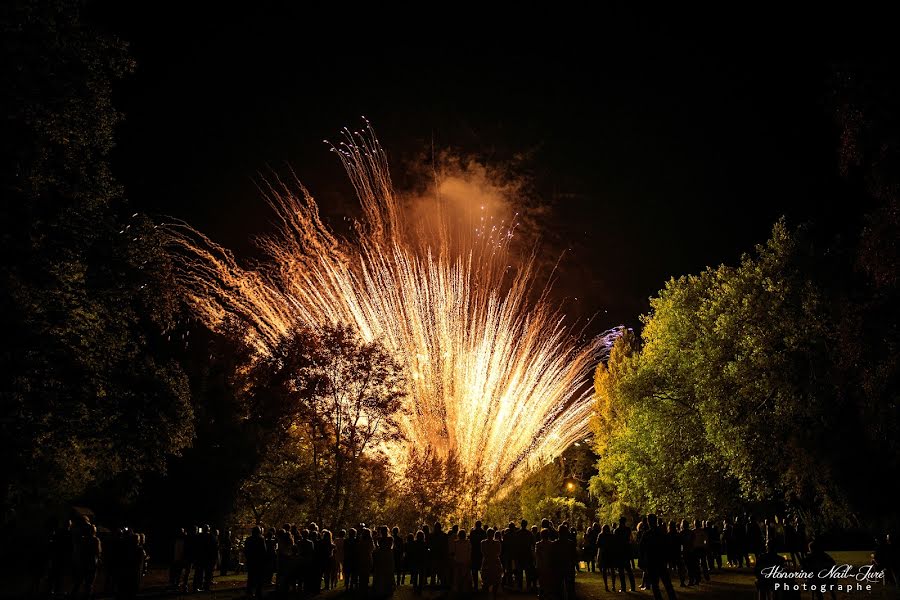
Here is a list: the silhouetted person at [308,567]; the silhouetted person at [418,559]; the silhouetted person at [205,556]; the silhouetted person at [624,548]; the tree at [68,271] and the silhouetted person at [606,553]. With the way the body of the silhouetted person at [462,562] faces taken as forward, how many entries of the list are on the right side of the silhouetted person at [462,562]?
2

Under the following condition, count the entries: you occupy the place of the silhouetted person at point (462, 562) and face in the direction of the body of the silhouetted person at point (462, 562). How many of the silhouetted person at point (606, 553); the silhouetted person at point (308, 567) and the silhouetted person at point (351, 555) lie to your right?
1

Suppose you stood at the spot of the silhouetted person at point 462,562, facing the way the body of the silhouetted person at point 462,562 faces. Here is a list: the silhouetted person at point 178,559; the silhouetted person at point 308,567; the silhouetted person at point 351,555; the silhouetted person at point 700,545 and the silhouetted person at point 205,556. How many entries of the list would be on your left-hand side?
4

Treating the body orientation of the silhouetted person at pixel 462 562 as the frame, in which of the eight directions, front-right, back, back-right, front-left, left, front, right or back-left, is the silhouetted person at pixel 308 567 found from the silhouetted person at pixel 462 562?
left

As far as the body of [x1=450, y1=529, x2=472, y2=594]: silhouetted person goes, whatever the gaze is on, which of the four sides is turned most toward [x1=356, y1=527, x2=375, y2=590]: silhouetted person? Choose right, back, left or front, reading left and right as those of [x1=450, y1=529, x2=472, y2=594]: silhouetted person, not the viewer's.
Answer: left

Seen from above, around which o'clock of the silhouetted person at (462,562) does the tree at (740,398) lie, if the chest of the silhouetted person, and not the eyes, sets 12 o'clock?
The tree is roughly at 2 o'clock from the silhouetted person.

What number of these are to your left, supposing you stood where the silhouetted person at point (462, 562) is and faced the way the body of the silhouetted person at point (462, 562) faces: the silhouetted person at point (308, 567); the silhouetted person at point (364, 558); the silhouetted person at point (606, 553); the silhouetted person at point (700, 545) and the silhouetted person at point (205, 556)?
3

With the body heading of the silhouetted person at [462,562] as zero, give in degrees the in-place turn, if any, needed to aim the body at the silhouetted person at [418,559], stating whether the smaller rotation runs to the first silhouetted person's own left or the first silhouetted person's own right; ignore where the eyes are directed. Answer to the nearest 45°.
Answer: approximately 45° to the first silhouetted person's own left

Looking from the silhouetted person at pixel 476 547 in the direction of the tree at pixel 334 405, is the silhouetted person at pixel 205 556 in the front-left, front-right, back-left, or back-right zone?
front-left

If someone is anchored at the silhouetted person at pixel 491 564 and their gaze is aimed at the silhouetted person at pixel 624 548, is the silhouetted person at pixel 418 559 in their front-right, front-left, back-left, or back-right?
back-left

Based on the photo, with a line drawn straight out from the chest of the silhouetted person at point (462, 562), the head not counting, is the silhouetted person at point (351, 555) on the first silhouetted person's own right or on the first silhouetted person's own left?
on the first silhouetted person's own left

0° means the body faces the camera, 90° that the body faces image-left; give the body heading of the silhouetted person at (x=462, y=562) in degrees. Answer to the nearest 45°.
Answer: approximately 180°

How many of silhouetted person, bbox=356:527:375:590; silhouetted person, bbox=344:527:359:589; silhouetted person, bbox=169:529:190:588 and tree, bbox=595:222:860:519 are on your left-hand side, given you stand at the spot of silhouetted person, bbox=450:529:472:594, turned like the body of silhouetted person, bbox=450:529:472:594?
3

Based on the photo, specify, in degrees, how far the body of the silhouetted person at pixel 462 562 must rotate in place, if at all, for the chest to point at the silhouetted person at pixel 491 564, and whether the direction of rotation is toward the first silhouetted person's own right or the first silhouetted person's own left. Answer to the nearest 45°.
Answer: approximately 135° to the first silhouetted person's own right

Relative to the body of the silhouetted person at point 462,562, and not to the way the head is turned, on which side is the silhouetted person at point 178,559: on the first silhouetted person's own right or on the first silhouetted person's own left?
on the first silhouetted person's own left

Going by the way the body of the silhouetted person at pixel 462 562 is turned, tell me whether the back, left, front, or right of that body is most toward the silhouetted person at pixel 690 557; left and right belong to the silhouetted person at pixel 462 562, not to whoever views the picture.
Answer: right

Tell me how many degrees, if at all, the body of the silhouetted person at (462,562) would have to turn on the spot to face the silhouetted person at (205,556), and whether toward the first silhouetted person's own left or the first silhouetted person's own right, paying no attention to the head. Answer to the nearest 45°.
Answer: approximately 90° to the first silhouetted person's own left
